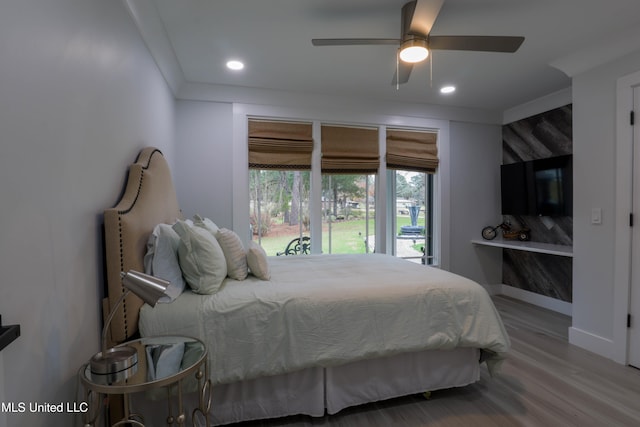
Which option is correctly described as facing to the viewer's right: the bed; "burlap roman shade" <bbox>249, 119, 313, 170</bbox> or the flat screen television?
the bed

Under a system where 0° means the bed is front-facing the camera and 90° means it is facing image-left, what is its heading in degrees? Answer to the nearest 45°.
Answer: approximately 270°

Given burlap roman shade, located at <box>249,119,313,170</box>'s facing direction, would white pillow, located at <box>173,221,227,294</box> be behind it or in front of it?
in front

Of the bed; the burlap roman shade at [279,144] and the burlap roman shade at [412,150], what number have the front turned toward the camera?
2

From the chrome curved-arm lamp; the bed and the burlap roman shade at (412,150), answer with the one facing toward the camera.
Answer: the burlap roman shade

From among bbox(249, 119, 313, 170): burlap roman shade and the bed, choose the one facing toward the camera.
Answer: the burlap roman shade

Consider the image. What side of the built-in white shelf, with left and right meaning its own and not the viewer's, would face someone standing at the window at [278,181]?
front

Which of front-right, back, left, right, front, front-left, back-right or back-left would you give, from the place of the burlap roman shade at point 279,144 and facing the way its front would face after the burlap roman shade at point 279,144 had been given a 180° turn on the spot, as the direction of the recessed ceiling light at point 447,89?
right

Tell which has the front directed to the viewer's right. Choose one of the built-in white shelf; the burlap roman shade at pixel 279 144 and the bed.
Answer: the bed

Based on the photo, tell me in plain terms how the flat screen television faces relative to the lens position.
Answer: facing the viewer and to the left of the viewer

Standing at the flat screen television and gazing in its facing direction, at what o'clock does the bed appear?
The bed is roughly at 11 o'clock from the flat screen television.

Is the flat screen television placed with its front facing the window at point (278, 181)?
yes

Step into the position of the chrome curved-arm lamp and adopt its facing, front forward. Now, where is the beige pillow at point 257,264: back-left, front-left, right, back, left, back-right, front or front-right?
front-left

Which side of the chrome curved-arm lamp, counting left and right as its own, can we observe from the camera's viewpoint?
right

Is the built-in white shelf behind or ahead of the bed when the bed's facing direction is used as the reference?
ahead

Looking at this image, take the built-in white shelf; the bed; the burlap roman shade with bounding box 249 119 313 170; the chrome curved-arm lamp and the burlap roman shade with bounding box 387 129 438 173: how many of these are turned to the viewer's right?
2

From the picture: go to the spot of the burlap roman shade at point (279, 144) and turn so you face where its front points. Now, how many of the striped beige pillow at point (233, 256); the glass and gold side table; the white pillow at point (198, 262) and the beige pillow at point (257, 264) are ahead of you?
4

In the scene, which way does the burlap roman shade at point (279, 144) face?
toward the camera

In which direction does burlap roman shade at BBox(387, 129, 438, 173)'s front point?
toward the camera

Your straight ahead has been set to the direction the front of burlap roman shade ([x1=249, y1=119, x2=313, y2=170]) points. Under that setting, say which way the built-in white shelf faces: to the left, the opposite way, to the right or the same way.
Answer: to the right

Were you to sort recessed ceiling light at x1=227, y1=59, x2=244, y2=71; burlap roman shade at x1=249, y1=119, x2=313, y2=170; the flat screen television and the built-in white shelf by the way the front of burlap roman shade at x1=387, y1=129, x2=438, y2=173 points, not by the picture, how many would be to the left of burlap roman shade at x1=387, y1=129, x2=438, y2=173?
2
